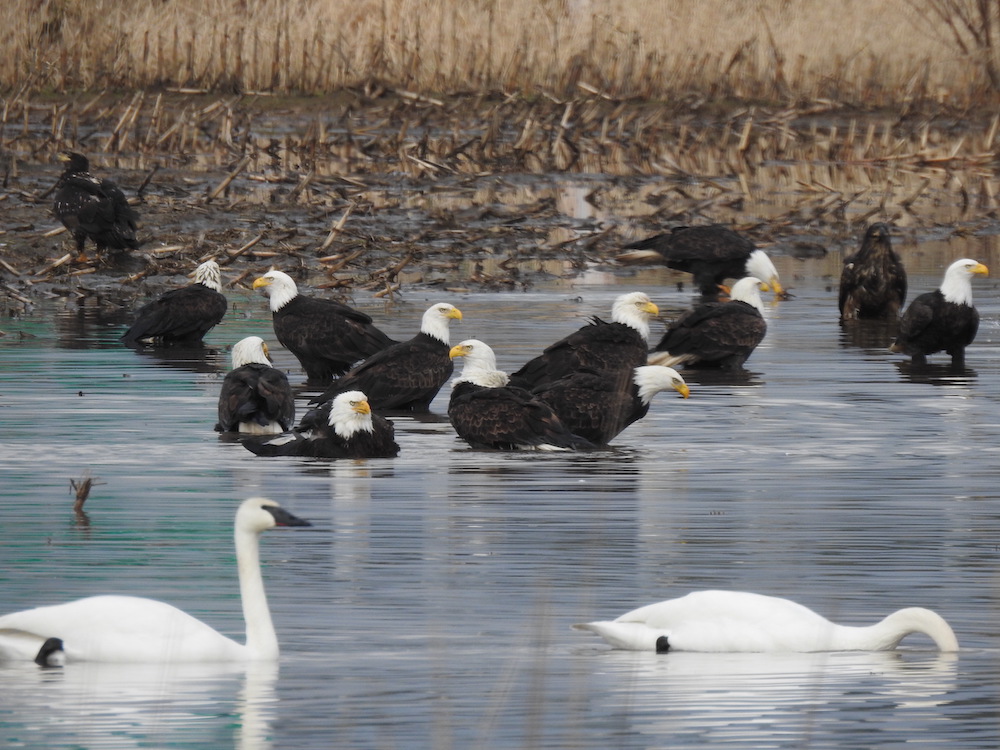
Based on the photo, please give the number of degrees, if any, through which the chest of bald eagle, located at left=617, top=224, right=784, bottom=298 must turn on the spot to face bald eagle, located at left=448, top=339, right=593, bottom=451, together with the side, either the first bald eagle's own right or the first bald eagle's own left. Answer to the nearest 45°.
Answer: approximately 90° to the first bald eagle's own right

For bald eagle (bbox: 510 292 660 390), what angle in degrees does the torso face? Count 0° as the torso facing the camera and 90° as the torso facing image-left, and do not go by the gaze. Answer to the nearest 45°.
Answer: approximately 270°

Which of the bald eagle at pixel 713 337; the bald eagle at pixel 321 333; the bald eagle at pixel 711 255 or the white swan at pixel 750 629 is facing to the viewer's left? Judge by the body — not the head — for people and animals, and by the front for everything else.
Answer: the bald eagle at pixel 321 333

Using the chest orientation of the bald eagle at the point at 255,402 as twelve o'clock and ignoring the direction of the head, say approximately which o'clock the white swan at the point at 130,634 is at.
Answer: The white swan is roughly at 6 o'clock from the bald eagle.

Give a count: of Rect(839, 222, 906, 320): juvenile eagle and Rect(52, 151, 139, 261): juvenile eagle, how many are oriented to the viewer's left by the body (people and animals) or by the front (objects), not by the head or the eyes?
1

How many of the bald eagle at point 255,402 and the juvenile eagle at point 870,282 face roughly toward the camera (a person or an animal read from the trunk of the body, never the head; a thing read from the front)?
1

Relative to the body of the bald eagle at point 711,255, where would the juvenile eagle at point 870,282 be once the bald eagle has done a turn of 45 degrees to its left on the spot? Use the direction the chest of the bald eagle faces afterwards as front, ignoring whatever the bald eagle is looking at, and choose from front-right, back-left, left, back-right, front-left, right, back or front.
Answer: right

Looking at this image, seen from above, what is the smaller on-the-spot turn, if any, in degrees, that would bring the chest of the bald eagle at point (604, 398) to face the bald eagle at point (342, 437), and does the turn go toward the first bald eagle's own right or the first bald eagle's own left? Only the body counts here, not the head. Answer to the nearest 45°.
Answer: approximately 135° to the first bald eagle's own right

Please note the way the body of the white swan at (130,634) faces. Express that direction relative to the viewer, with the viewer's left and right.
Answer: facing to the right of the viewer

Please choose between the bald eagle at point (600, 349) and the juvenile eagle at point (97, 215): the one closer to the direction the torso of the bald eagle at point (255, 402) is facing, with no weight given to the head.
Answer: the juvenile eagle

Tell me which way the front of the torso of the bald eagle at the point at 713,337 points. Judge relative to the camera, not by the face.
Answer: to the viewer's right

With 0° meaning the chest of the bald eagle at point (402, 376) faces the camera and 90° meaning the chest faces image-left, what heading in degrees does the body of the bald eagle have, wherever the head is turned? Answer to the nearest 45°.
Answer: approximately 270°

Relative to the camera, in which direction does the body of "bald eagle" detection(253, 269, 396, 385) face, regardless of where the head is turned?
to the viewer's left

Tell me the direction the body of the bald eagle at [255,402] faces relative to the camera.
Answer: away from the camera

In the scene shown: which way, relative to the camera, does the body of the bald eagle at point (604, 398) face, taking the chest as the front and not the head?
to the viewer's right

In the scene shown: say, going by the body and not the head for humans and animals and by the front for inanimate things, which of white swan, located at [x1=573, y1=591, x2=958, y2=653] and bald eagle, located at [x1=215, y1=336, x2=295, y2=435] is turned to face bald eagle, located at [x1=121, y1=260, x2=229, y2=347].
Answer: bald eagle, located at [x1=215, y1=336, x2=295, y2=435]

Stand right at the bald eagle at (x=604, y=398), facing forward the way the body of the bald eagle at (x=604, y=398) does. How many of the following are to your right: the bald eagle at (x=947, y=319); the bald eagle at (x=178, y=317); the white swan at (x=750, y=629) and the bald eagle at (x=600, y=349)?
1
